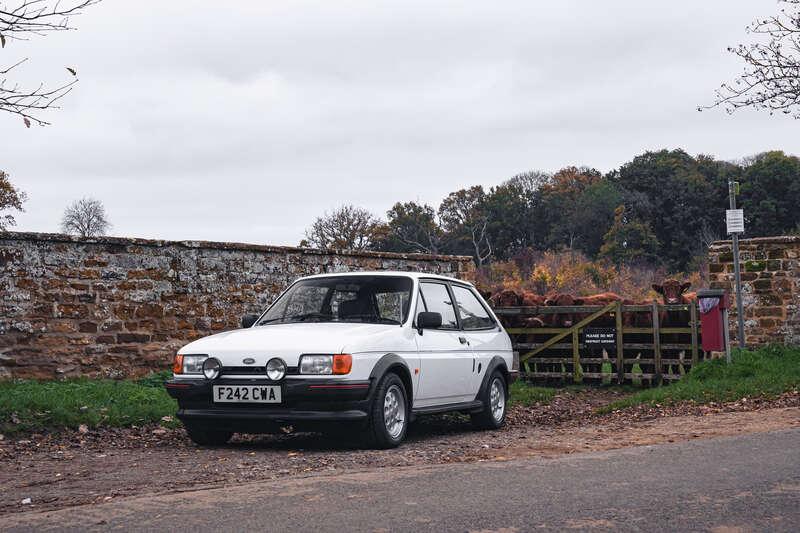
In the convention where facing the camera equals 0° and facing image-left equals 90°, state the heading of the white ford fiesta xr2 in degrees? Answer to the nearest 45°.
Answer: approximately 45°

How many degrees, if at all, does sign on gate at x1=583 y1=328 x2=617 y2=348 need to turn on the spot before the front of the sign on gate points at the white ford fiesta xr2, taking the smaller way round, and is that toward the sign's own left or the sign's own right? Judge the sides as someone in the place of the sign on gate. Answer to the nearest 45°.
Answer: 0° — it already faces it

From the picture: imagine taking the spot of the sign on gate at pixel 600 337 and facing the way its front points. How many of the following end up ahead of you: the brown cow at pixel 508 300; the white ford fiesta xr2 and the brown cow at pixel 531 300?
1

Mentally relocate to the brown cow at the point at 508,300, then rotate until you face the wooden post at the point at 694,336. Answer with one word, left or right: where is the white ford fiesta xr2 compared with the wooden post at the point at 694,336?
right

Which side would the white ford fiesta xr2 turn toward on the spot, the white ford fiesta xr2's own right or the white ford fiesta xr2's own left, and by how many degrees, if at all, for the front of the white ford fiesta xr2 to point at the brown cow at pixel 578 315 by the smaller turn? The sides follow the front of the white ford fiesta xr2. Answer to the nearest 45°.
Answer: approximately 180°

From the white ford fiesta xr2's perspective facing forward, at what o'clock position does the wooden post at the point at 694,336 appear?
The wooden post is roughly at 6 o'clock from the white ford fiesta xr2.

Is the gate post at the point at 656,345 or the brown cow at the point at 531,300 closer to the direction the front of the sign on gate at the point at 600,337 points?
the gate post

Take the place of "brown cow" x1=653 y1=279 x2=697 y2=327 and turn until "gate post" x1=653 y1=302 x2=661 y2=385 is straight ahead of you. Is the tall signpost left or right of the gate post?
left
